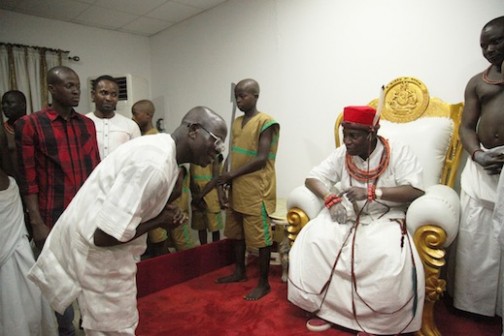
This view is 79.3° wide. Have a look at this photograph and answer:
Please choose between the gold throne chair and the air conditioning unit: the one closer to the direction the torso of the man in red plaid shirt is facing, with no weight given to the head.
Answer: the gold throne chair

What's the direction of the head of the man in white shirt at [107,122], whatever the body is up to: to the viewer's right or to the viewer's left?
to the viewer's right

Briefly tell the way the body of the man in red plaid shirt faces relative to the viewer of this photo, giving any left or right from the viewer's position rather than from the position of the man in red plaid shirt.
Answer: facing the viewer and to the right of the viewer

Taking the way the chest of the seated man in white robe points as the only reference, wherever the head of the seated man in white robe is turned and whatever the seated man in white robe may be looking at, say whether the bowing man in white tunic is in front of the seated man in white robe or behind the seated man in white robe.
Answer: in front

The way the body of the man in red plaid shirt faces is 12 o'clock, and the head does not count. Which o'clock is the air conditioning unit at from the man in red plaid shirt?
The air conditioning unit is roughly at 8 o'clock from the man in red plaid shirt.

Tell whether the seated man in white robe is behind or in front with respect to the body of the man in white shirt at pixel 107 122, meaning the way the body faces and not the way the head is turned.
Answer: in front

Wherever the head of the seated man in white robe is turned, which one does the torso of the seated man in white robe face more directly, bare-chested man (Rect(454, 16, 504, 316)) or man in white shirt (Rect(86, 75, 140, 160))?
the man in white shirt

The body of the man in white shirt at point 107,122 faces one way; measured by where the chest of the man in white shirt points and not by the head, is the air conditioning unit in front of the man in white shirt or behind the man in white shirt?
behind

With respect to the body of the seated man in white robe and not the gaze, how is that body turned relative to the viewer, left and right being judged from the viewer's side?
facing the viewer and to the left of the viewer

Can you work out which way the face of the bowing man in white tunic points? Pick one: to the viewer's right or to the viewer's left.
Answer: to the viewer's right

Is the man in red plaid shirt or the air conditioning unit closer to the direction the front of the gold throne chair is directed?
the man in red plaid shirt

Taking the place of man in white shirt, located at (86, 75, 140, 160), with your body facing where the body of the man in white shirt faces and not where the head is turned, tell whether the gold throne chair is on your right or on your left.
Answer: on your left

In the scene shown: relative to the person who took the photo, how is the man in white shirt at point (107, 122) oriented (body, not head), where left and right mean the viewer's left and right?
facing the viewer
